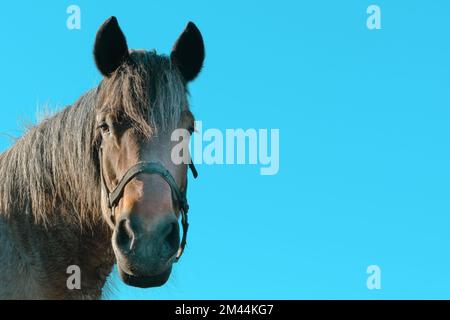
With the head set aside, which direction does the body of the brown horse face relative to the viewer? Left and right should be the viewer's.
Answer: facing the viewer and to the right of the viewer
